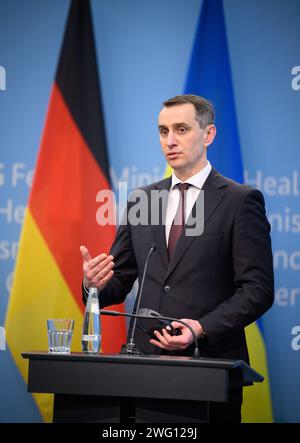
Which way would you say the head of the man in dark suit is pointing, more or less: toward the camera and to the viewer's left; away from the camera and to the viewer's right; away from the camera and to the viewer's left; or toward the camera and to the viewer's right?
toward the camera and to the viewer's left

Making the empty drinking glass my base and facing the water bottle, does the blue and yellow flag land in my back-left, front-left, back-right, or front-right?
front-left

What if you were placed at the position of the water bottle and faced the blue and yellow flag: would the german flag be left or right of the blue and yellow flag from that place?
left

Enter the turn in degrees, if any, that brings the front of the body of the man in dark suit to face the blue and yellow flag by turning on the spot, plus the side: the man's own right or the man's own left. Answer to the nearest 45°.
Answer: approximately 135° to the man's own right

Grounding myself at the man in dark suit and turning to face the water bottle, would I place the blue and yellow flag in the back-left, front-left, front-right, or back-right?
back-right

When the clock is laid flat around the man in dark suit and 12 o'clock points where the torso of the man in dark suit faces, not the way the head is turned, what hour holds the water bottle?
The water bottle is roughly at 12 o'clock from the man in dark suit.

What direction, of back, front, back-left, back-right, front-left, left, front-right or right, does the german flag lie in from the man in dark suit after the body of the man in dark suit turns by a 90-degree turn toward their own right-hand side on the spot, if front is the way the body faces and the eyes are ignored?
front

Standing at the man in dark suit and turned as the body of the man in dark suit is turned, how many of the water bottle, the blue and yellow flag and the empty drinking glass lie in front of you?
2

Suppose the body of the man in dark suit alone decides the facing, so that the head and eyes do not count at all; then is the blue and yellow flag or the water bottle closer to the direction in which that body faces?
the water bottle

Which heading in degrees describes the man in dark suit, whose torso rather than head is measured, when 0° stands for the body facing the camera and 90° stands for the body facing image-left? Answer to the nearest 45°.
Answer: approximately 45°
